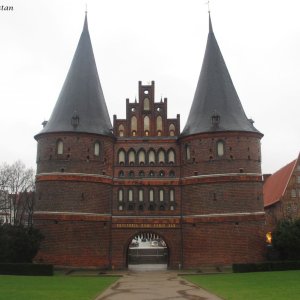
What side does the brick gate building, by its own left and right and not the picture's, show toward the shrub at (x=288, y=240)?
left

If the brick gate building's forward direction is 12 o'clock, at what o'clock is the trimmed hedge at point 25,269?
The trimmed hedge is roughly at 2 o'clock from the brick gate building.

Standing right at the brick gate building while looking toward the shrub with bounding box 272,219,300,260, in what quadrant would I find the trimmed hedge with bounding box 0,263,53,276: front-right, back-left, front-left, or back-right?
back-right

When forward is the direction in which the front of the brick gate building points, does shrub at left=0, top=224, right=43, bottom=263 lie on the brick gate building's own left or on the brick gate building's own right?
on the brick gate building's own right

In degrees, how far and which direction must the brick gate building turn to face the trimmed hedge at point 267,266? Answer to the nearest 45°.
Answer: approximately 45° to its left

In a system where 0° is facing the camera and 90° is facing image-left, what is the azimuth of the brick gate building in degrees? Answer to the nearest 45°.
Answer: approximately 0°
